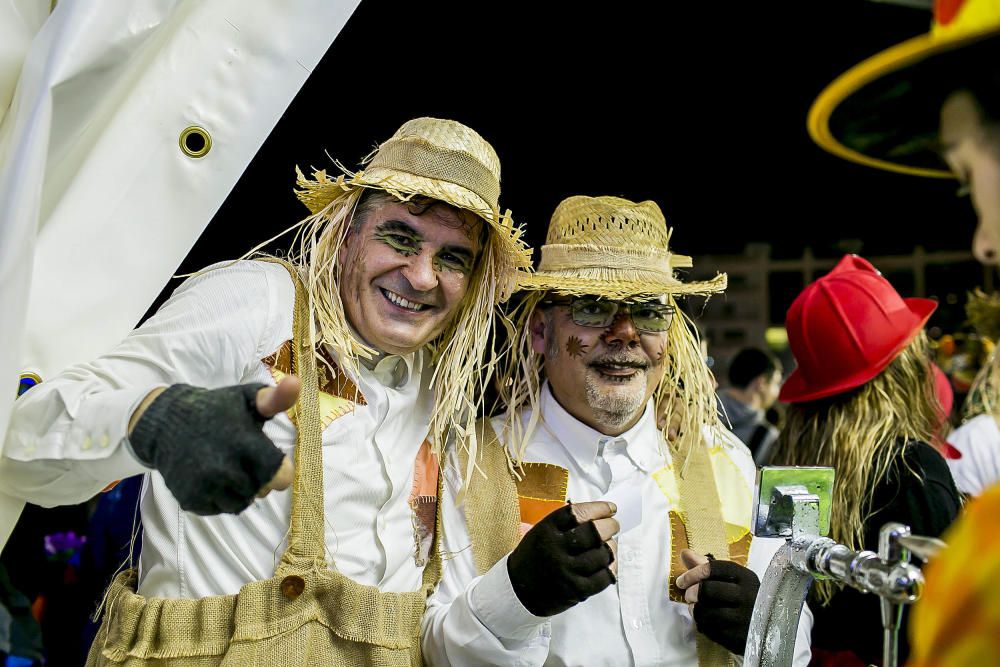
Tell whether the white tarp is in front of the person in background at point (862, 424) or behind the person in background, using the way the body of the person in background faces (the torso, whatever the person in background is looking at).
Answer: behind

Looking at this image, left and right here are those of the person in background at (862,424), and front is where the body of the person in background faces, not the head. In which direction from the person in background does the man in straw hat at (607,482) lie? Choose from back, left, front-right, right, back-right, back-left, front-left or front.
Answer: back

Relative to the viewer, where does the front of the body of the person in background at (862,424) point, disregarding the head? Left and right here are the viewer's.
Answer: facing away from the viewer and to the right of the viewer

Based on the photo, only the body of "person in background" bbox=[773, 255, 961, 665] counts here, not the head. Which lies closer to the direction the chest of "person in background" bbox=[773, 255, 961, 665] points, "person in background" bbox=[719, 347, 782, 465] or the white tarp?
the person in background

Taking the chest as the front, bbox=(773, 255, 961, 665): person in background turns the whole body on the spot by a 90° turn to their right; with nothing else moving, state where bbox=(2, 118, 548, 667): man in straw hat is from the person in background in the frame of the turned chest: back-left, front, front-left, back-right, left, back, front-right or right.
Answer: right

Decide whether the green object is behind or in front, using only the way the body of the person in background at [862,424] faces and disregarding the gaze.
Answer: behind

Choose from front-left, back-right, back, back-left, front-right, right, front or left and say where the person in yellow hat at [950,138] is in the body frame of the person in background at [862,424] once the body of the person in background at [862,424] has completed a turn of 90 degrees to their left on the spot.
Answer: back-left
